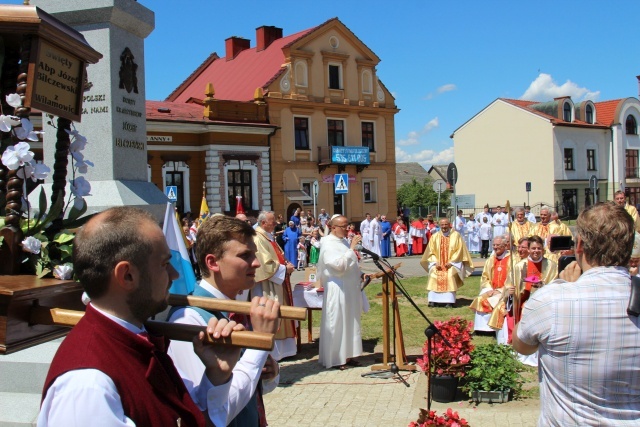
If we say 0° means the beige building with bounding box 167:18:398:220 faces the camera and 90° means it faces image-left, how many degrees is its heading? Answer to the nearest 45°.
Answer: approximately 315°

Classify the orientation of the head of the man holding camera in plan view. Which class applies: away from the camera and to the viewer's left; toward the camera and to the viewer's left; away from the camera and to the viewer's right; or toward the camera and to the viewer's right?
away from the camera and to the viewer's left

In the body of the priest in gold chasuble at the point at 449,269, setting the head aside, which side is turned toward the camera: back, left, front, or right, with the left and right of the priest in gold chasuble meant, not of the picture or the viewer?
front

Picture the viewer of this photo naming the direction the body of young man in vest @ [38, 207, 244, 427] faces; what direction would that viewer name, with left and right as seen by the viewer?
facing to the right of the viewer

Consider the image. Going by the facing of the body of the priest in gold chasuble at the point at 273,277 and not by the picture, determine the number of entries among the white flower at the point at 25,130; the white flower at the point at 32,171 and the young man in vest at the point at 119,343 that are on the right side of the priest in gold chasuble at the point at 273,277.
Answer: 3

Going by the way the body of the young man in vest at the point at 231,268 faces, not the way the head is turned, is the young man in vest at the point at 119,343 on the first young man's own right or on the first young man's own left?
on the first young man's own right

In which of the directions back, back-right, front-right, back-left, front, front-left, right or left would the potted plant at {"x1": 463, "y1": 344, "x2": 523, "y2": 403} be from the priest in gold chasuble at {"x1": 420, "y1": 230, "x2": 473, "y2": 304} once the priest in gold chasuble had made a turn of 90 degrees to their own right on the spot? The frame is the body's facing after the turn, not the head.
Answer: left

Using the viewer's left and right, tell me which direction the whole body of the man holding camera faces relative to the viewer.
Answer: facing away from the viewer

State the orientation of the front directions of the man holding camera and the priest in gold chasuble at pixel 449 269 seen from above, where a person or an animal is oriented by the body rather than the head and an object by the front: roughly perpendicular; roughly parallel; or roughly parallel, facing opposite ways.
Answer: roughly parallel, facing opposite ways

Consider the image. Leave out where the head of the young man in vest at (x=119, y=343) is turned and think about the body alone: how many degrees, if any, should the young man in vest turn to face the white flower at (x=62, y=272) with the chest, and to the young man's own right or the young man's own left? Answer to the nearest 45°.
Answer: approximately 90° to the young man's own left

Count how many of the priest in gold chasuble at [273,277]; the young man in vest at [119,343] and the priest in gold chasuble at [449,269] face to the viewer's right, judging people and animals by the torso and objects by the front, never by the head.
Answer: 2

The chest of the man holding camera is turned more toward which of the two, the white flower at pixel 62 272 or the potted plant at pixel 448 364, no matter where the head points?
the potted plant

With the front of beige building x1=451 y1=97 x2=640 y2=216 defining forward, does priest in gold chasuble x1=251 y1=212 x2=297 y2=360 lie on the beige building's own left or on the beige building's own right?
on the beige building's own right

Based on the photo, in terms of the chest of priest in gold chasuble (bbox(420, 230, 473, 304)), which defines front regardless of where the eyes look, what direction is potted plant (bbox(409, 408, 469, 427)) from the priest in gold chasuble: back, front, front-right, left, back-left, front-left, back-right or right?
front

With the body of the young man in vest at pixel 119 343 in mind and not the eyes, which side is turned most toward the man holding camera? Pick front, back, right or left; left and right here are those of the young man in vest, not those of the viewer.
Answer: front
